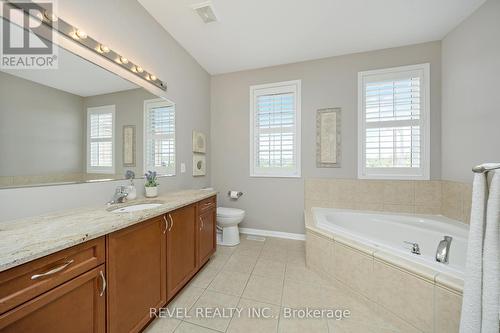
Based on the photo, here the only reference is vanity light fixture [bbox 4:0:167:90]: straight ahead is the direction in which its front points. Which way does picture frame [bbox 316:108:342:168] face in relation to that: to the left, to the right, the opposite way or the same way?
to the right

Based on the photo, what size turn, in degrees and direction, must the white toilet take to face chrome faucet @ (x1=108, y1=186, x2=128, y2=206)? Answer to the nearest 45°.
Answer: approximately 135° to its right

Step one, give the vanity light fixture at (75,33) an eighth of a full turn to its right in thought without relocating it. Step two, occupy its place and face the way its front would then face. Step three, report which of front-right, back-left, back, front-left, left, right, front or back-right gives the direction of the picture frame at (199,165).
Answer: back-left

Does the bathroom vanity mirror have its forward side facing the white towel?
yes

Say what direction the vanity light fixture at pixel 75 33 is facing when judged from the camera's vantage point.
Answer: facing the viewer and to the right of the viewer

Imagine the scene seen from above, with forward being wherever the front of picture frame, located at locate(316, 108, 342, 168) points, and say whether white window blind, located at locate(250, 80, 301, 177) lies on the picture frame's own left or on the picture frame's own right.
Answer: on the picture frame's own right

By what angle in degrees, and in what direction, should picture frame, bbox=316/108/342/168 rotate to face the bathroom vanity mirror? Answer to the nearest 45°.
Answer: approximately 45° to its right

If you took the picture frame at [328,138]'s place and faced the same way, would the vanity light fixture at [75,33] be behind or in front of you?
in front

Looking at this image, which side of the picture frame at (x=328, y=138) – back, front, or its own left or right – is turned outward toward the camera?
front
